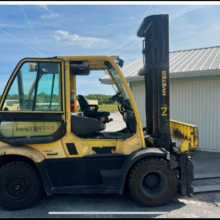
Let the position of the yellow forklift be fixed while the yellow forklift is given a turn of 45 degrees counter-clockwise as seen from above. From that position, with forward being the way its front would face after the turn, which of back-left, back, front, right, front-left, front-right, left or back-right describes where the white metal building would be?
front

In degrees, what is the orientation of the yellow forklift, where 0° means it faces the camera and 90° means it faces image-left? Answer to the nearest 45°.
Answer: approximately 270°
